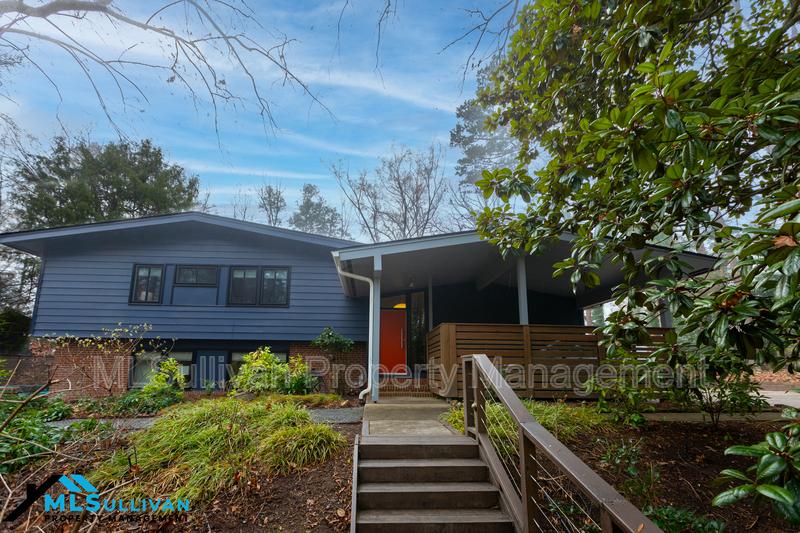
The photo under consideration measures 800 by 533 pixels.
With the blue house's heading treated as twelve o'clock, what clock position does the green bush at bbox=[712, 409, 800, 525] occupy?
The green bush is roughly at 11 o'clock from the blue house.

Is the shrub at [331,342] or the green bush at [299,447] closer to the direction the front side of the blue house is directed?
the green bush

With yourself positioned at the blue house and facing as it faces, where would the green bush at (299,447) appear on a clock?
The green bush is roughly at 11 o'clock from the blue house.

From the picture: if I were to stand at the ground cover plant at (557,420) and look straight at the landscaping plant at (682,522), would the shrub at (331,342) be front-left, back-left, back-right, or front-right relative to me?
back-right

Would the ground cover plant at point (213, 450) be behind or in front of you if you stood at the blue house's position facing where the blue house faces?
in front

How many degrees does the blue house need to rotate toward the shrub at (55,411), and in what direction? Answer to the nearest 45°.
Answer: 0° — it already faces it

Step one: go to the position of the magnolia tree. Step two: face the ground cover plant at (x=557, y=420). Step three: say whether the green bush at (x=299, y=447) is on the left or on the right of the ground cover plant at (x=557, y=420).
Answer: left

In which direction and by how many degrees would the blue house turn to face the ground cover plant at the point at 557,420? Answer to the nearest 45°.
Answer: approximately 45° to its left

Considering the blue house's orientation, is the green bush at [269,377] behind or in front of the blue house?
in front

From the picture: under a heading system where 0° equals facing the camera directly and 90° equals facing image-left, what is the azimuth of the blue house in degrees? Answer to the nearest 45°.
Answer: approximately 0°

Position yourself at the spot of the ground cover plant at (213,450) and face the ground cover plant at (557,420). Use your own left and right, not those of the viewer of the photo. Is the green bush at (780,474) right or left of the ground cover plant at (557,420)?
right
